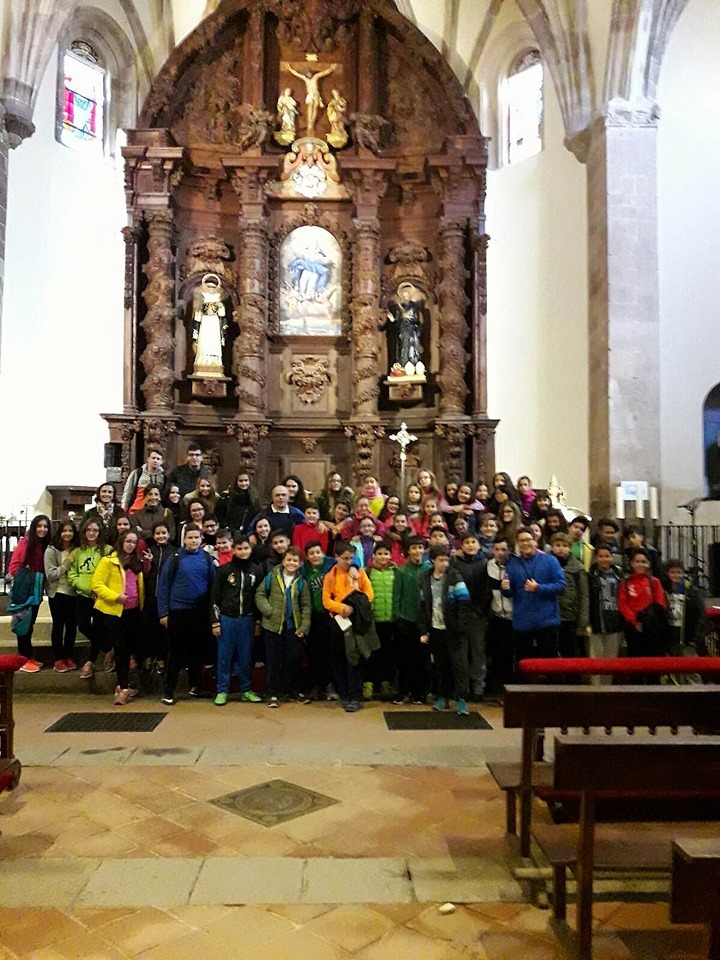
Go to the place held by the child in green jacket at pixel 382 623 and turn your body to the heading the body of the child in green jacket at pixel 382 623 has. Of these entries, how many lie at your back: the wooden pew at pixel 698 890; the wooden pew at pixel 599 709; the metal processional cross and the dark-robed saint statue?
2

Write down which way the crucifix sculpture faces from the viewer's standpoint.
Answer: facing the viewer

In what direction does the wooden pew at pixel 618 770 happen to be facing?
away from the camera

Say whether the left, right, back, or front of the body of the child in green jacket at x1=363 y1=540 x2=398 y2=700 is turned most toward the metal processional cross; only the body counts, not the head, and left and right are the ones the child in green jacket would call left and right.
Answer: back

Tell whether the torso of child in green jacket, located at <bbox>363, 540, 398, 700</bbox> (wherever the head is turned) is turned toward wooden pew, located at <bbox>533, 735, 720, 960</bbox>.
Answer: yes

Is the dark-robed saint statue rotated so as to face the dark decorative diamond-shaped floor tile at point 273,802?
yes

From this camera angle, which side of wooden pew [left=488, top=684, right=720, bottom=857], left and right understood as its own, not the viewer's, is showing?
back

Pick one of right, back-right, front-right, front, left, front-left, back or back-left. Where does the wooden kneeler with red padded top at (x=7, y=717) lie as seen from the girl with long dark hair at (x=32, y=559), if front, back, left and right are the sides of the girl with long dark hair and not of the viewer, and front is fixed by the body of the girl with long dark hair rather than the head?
front-right

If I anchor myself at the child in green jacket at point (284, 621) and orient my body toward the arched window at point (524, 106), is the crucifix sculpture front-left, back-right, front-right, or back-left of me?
front-left

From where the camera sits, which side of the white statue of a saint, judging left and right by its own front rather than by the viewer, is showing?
front

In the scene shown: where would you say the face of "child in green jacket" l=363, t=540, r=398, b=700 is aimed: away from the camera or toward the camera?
toward the camera

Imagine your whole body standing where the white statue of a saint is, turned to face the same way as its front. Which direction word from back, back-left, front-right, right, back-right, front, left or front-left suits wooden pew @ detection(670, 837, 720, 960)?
front

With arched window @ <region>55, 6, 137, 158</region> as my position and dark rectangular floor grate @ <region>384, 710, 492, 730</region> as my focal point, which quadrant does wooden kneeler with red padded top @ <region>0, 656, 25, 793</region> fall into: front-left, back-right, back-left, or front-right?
front-right

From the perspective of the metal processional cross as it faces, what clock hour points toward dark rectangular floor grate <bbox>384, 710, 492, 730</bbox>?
The dark rectangular floor grate is roughly at 12 o'clock from the metal processional cross.

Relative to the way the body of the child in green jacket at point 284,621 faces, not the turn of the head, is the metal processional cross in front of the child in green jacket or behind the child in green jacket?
behind

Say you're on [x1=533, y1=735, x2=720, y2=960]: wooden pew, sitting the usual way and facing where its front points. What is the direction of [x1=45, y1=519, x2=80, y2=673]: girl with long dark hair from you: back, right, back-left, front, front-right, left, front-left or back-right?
front-left

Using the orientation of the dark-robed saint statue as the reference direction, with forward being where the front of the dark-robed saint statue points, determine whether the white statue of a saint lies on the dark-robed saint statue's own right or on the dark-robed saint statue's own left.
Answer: on the dark-robed saint statue's own right

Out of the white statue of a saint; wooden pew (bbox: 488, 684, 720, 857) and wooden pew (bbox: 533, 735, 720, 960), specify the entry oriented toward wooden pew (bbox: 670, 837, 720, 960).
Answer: the white statue of a saint

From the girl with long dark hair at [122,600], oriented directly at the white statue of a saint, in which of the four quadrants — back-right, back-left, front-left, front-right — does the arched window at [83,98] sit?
front-left
